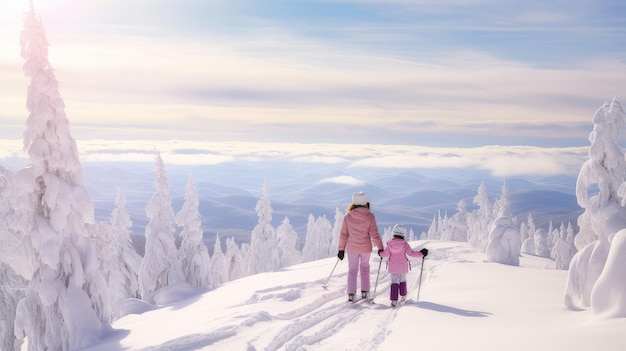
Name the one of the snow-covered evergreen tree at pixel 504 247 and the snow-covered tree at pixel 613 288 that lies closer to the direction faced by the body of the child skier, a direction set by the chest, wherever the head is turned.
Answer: the snow-covered evergreen tree

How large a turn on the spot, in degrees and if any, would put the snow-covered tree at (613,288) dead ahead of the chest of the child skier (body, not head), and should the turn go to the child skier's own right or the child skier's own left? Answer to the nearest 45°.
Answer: approximately 135° to the child skier's own right

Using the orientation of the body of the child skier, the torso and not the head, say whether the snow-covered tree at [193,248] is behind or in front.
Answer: in front

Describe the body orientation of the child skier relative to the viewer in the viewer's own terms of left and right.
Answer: facing away from the viewer

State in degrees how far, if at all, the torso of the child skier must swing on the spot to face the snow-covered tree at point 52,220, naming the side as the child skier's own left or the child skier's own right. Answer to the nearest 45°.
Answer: approximately 90° to the child skier's own left

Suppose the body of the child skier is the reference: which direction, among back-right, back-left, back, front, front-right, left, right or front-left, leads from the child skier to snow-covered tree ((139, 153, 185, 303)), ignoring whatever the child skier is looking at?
front-left

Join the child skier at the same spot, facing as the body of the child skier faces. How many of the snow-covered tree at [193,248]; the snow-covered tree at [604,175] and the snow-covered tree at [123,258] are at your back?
0

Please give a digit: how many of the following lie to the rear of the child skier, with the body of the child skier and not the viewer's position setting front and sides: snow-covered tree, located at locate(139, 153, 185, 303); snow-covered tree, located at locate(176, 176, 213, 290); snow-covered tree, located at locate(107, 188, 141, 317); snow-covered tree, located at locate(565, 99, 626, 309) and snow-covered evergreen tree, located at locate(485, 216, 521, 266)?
0

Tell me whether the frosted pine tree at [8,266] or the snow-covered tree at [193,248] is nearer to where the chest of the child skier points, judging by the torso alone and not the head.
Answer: the snow-covered tree

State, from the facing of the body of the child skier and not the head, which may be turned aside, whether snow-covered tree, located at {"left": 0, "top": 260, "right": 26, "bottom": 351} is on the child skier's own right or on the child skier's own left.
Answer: on the child skier's own left

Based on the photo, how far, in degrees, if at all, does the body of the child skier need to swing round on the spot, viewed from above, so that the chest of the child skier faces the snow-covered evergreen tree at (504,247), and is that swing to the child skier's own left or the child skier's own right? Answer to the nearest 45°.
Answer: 0° — they already face it
